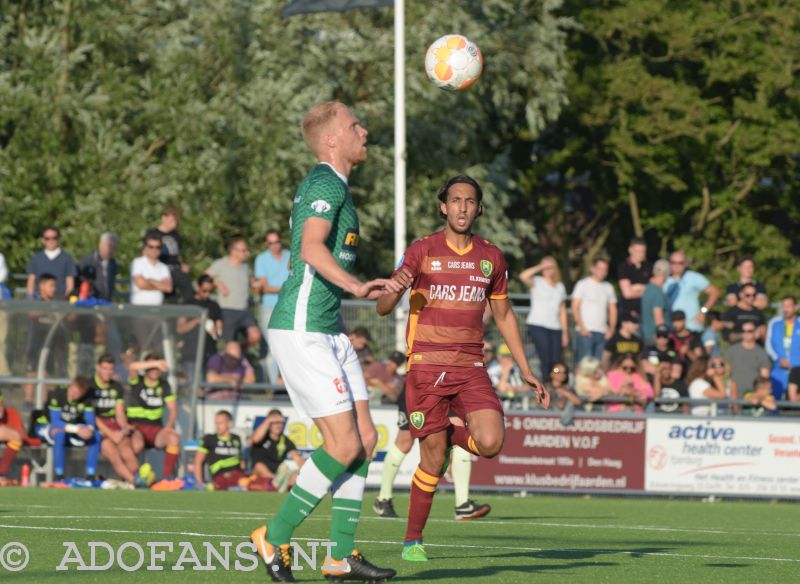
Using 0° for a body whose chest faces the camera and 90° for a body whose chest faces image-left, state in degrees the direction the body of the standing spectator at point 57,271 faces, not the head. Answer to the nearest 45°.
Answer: approximately 0°

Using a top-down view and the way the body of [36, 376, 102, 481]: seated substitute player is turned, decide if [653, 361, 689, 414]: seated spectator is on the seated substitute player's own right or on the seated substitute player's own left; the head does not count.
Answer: on the seated substitute player's own left

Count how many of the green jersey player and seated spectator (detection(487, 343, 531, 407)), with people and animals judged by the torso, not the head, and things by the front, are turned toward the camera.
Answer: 1

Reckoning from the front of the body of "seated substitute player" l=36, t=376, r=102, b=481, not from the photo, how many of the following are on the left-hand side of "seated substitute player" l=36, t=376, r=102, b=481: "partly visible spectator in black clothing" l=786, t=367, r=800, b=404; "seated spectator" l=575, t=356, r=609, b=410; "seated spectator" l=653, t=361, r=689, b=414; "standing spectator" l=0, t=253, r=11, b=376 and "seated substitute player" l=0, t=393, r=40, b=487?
3

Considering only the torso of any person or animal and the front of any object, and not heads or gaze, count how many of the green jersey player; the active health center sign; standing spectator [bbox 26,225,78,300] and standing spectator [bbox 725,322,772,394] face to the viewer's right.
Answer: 1

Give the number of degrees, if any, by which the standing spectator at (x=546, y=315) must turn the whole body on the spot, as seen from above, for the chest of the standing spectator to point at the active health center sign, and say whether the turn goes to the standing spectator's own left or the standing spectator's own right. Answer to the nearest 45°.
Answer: approximately 90° to the standing spectator's own left

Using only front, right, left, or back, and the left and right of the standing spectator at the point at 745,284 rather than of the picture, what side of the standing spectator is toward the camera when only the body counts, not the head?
front

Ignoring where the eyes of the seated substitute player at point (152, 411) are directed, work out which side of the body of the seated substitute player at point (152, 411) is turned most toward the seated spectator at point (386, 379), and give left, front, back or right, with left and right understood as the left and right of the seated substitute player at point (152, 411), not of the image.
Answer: left

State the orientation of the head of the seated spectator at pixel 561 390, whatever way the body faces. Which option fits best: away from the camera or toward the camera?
toward the camera

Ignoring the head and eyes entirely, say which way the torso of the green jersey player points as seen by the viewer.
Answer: to the viewer's right

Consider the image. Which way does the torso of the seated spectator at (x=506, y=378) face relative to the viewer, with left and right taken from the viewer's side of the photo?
facing the viewer

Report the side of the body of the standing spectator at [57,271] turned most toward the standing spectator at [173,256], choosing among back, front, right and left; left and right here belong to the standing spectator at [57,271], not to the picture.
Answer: left

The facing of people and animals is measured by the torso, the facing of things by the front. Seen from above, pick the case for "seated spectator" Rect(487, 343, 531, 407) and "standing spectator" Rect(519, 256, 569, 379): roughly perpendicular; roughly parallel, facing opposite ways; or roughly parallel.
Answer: roughly parallel

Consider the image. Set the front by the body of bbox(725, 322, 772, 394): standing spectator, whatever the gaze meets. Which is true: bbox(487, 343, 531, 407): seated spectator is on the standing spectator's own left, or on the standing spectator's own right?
on the standing spectator's own right

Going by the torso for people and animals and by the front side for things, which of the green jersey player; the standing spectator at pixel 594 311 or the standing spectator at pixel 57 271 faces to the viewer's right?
the green jersey player

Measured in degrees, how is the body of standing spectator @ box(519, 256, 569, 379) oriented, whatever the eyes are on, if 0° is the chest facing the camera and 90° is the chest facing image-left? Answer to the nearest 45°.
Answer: approximately 0°

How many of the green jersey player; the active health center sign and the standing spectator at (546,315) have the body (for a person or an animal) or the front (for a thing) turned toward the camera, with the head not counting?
2

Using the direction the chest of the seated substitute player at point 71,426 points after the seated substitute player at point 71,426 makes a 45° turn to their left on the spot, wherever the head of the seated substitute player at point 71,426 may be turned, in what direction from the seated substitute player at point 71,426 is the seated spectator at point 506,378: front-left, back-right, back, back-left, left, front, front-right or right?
front-left
